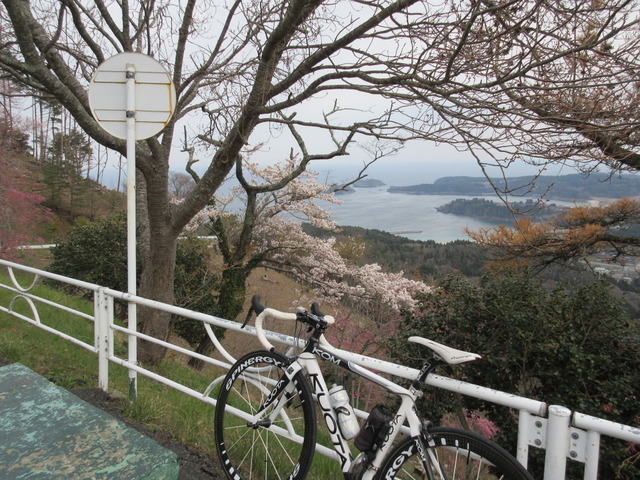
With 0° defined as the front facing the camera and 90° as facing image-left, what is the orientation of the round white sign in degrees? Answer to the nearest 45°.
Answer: approximately 180°

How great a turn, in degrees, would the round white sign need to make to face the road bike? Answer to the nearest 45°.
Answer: approximately 135° to its right

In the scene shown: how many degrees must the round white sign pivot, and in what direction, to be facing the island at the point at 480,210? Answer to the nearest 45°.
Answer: approximately 45° to its right

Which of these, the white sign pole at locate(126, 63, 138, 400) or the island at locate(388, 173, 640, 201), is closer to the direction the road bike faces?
the white sign pole

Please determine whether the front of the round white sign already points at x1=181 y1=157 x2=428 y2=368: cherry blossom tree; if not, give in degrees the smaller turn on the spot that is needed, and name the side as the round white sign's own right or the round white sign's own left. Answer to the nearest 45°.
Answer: approximately 45° to the round white sign's own right

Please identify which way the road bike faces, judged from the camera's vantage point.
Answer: facing away from the viewer and to the left of the viewer

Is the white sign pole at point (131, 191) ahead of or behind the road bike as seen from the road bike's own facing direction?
ahead

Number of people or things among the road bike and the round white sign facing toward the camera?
0
